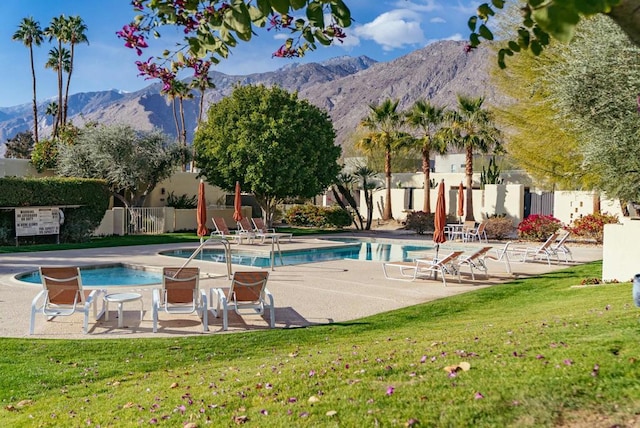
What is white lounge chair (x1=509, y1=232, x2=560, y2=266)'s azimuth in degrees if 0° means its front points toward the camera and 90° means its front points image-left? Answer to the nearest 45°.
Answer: approximately 90°

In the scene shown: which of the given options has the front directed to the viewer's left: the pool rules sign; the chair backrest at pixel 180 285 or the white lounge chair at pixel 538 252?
the white lounge chair

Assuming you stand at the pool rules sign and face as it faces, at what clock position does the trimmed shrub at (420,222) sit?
The trimmed shrub is roughly at 9 o'clock from the pool rules sign.
